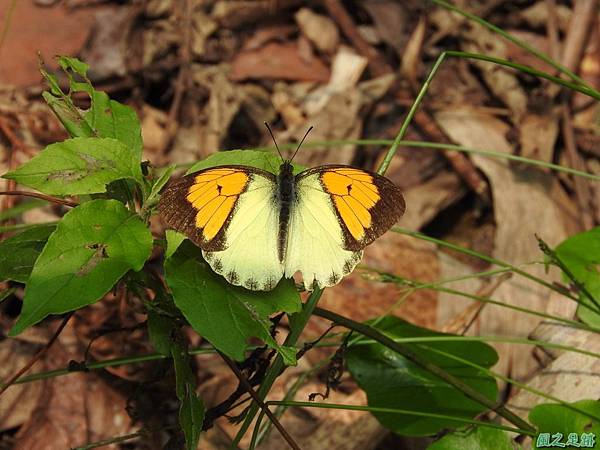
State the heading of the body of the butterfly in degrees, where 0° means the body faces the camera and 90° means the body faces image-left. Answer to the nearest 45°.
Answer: approximately 180°

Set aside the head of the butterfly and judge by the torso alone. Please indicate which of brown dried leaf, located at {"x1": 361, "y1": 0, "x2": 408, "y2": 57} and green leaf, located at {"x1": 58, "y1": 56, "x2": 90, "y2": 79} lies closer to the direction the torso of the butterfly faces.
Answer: the brown dried leaf

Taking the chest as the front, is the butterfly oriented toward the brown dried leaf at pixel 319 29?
yes

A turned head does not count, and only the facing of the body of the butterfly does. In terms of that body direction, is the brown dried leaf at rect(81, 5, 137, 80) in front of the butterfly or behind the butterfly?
in front

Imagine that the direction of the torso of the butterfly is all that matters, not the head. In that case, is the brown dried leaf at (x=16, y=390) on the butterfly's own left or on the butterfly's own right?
on the butterfly's own left

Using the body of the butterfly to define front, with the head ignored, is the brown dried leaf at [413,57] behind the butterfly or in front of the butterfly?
in front

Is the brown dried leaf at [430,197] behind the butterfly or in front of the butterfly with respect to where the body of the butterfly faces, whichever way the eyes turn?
in front

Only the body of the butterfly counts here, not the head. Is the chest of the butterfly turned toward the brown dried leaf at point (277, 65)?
yes
